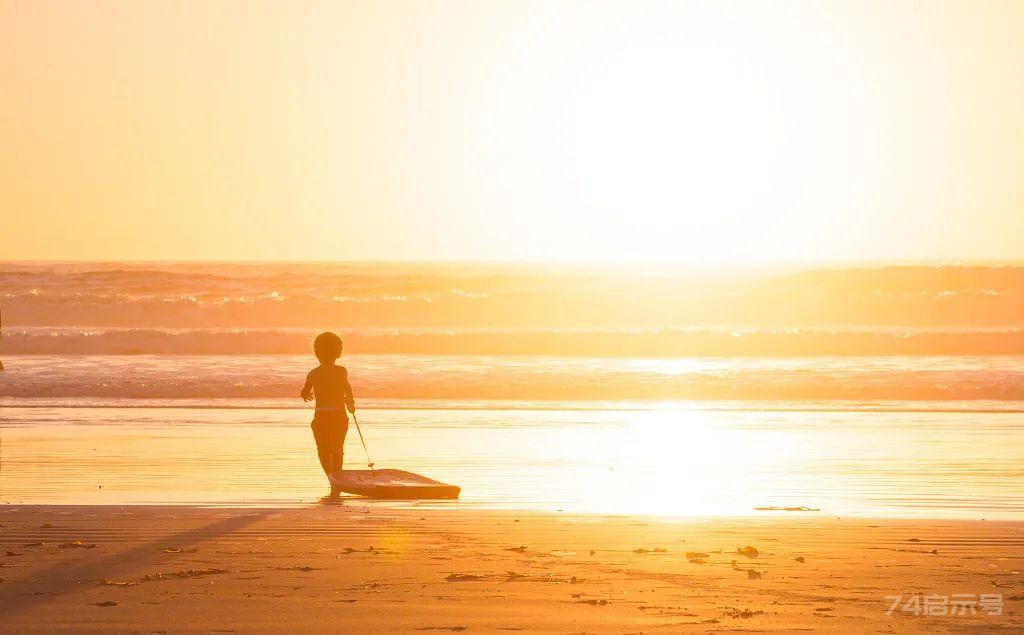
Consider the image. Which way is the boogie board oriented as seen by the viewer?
to the viewer's left
